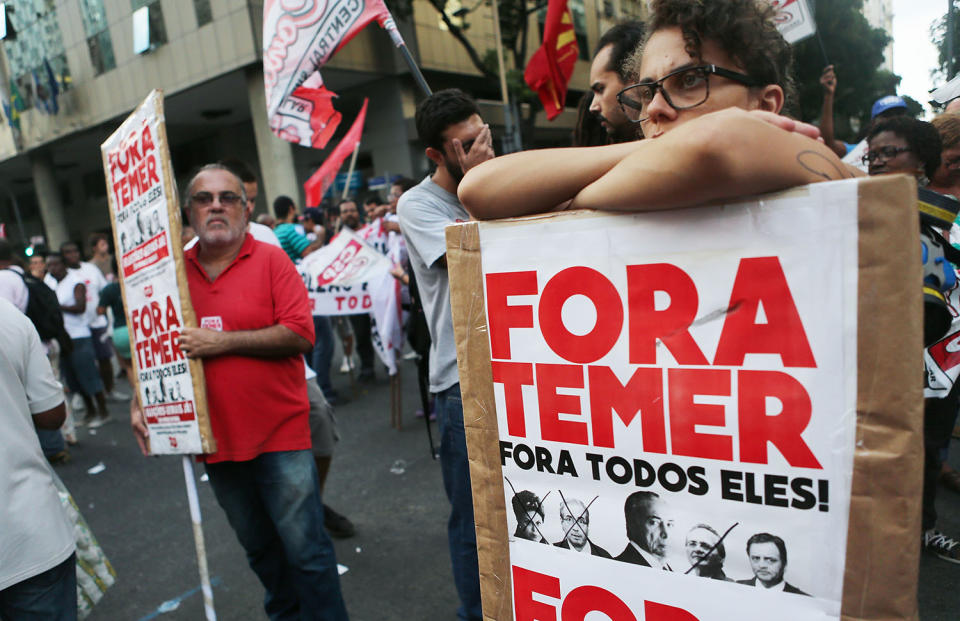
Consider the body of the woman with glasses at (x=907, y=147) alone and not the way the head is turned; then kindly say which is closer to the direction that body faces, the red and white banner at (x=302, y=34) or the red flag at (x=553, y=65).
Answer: the red and white banner

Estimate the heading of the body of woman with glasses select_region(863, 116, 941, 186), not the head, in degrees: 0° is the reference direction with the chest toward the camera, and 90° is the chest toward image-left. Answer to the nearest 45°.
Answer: approximately 45°

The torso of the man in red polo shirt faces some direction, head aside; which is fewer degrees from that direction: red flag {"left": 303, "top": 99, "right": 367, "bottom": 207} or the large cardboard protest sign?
the large cardboard protest sign

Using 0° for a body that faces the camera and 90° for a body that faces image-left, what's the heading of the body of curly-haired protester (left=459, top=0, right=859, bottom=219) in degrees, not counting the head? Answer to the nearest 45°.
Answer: approximately 45°

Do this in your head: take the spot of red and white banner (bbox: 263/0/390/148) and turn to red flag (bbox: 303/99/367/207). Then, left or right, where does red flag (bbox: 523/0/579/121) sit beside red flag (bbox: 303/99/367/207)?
right
